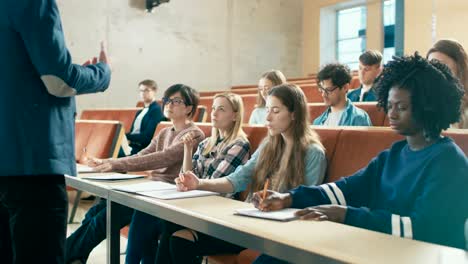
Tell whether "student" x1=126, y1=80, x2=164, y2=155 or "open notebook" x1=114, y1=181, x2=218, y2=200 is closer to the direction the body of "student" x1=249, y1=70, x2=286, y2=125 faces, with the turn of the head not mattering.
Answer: the open notebook

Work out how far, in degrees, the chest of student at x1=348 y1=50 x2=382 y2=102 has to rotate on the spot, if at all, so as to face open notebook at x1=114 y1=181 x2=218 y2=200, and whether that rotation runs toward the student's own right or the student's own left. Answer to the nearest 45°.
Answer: approximately 45° to the student's own left

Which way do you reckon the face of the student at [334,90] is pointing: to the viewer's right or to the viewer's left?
to the viewer's left

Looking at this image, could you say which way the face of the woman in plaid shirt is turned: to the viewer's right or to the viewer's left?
to the viewer's left

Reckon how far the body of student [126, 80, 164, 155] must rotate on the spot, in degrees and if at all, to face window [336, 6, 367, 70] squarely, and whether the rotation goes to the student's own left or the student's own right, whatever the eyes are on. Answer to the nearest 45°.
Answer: approximately 180°

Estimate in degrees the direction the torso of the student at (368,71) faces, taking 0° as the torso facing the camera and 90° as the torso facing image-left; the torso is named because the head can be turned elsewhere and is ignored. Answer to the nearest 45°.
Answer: approximately 45°

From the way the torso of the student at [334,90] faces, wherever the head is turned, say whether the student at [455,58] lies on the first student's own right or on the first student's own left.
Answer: on the first student's own left

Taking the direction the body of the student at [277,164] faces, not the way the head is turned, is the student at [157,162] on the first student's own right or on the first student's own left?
on the first student's own right

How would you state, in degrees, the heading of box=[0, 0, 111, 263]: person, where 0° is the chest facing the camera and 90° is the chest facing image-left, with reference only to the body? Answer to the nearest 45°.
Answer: approximately 225°

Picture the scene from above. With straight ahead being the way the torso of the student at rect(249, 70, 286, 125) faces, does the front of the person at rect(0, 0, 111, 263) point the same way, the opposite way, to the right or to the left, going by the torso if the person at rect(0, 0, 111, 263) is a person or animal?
the opposite way
